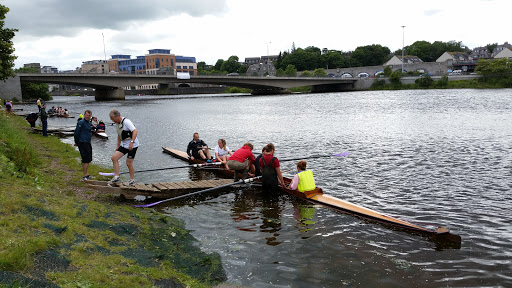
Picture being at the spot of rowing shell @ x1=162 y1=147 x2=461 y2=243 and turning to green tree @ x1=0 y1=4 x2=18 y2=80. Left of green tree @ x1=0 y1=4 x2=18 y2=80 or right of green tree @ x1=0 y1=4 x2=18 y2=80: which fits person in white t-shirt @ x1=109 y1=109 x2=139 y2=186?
left

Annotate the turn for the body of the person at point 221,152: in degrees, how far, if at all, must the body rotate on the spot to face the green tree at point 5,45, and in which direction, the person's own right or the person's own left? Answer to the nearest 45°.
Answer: approximately 180°

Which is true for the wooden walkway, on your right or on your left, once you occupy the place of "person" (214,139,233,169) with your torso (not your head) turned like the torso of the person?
on your right

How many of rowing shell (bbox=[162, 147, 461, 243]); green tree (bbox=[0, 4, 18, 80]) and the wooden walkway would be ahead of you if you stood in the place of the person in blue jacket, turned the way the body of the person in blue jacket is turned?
2

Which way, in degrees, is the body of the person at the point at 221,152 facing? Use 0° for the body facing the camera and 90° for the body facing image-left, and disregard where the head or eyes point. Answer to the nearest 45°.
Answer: approximately 315°
